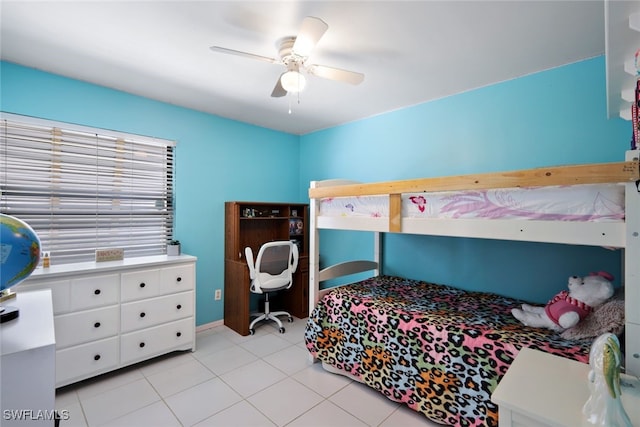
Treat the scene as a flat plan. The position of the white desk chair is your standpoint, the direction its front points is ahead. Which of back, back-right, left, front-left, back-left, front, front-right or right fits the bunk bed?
back

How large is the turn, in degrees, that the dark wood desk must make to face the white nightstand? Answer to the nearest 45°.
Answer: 0° — it already faces it

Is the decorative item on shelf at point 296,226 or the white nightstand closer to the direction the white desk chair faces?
the decorative item on shelf

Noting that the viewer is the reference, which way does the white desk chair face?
facing away from the viewer and to the left of the viewer

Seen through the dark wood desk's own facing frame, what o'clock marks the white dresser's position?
The white dresser is roughly at 3 o'clock from the dark wood desk.
